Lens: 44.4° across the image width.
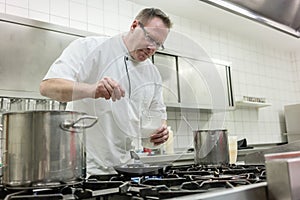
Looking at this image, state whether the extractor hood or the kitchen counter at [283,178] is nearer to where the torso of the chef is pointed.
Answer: the kitchen counter

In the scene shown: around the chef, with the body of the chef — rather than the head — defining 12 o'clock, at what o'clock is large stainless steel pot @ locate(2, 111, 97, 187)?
The large stainless steel pot is roughly at 2 o'clock from the chef.
